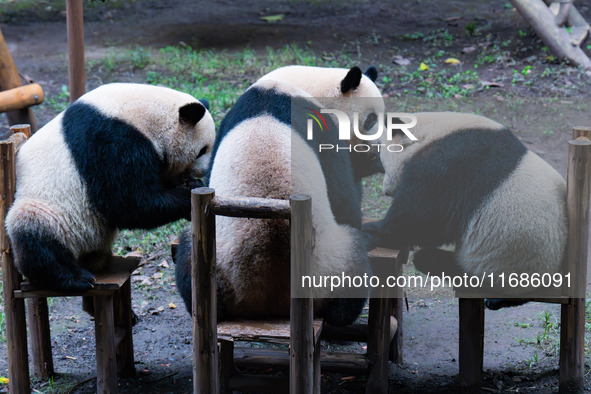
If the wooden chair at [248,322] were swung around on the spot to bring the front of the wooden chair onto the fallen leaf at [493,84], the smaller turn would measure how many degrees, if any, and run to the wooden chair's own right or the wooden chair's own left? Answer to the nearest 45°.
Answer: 0° — it already faces it

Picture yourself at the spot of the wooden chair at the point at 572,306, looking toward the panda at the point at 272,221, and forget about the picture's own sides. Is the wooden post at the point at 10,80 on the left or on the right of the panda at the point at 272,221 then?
right

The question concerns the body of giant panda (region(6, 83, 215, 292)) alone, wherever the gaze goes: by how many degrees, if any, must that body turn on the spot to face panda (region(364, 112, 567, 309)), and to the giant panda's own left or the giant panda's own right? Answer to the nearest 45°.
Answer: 0° — it already faces it

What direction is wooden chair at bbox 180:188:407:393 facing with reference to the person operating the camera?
facing away from the viewer and to the right of the viewer

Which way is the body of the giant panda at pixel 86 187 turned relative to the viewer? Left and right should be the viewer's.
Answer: facing to the right of the viewer

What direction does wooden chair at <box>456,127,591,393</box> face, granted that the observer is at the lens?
facing to the left of the viewer

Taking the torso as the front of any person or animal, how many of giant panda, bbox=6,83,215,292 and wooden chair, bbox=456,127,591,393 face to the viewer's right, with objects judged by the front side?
1

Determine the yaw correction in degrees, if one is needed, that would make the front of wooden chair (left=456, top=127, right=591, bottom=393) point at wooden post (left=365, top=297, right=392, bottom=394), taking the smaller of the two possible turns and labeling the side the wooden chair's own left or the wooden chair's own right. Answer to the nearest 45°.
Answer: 0° — it already faces it

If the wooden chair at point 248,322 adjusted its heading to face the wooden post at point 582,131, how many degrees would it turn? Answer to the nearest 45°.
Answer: approximately 45° to its right

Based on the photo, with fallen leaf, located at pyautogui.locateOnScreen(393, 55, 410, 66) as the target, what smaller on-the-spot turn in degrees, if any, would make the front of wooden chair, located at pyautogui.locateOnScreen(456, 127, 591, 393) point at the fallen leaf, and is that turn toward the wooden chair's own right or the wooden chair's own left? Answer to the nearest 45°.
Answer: approximately 90° to the wooden chair's own right

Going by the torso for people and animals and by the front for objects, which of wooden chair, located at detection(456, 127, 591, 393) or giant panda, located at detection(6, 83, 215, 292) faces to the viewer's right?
the giant panda
